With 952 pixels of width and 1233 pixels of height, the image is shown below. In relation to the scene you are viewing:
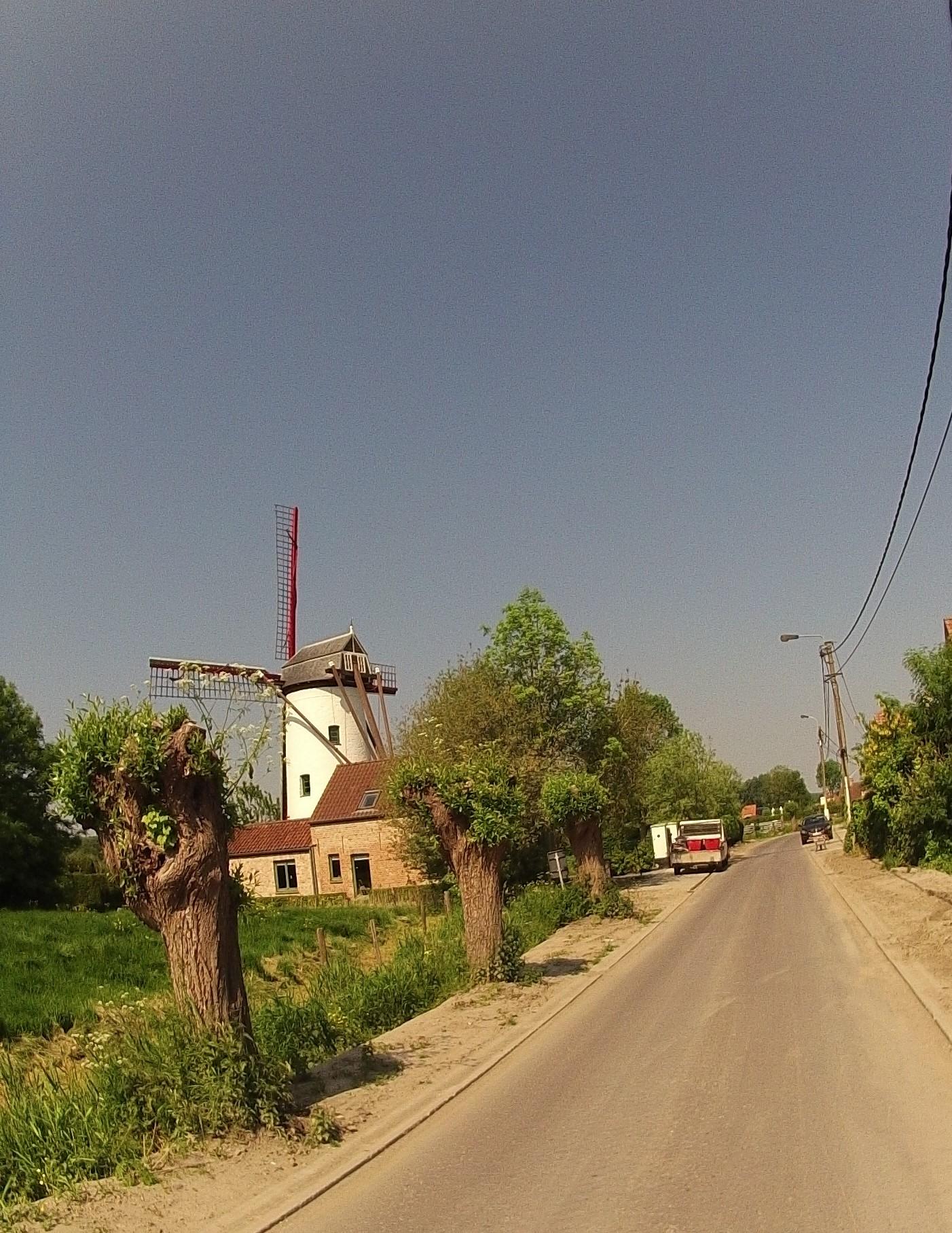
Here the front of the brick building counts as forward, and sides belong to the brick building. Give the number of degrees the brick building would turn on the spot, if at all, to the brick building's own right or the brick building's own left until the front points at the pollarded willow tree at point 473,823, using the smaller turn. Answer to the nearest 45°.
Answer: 0° — it already faces it

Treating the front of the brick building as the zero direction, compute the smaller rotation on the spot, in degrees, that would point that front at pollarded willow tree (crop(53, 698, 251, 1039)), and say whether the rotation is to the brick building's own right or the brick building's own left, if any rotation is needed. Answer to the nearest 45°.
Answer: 0° — it already faces it

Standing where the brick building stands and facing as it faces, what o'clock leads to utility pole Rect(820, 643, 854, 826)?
The utility pole is roughly at 9 o'clock from the brick building.

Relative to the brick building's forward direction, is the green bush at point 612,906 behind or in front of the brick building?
in front

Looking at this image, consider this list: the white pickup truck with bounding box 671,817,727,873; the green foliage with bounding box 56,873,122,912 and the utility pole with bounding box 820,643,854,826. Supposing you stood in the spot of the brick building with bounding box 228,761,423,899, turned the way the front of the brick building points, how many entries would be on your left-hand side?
2

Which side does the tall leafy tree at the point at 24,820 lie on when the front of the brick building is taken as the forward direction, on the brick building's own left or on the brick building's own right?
on the brick building's own right

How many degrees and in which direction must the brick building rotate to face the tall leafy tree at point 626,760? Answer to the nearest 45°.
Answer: approximately 45° to its left

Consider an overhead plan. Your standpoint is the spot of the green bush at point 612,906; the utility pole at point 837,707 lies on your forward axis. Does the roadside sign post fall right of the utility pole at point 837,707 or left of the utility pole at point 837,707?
left

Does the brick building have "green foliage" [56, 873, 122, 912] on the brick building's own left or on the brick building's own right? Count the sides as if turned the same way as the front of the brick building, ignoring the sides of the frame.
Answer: on the brick building's own right

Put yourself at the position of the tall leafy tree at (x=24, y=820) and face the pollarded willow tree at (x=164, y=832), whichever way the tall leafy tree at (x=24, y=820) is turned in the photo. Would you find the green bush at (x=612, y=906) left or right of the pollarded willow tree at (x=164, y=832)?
left

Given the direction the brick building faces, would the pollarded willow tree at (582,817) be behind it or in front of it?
in front

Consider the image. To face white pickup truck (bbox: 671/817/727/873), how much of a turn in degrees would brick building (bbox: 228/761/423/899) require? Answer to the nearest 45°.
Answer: approximately 90° to its left

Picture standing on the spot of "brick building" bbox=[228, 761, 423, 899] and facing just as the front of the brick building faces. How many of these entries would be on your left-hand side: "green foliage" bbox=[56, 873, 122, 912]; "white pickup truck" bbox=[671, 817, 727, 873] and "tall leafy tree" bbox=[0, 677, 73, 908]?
1

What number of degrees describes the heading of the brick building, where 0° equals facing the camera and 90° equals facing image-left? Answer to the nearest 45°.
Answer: approximately 0°
